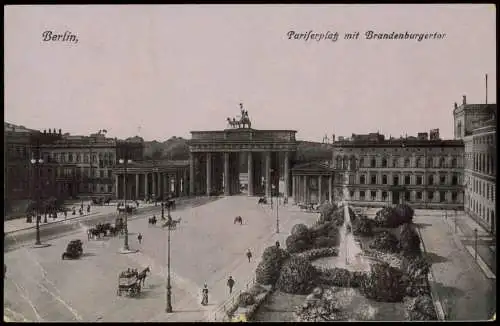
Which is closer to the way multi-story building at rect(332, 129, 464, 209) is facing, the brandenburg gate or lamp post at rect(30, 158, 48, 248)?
the lamp post

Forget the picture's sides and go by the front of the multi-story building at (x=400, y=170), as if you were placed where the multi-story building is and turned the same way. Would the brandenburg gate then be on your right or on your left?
on your right
